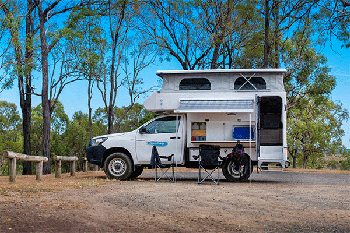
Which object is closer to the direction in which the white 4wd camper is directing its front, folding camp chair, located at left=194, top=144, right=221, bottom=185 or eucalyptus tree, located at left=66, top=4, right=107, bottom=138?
the eucalyptus tree

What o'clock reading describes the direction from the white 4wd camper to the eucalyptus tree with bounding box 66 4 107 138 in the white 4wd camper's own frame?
The eucalyptus tree is roughly at 2 o'clock from the white 4wd camper.

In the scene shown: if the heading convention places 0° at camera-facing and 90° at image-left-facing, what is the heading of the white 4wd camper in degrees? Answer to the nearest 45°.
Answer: approximately 90°

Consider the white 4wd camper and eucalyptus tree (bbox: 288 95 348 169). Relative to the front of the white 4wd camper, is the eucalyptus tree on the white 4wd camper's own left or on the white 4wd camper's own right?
on the white 4wd camper's own right

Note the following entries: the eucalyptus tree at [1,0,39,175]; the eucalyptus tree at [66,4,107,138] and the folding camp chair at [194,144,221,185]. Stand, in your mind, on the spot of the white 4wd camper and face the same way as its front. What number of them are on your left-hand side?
1

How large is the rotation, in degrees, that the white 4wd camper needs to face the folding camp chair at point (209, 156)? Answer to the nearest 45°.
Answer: approximately 90° to its left

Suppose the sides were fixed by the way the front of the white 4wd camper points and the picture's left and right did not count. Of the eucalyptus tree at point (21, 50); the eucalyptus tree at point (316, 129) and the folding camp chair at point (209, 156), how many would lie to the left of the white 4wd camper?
1

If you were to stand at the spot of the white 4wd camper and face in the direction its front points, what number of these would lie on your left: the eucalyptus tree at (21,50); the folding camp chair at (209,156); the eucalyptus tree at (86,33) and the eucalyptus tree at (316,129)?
1

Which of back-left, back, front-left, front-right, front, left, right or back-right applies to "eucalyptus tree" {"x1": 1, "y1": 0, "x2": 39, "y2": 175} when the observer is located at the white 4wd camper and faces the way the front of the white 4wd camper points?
front-right
